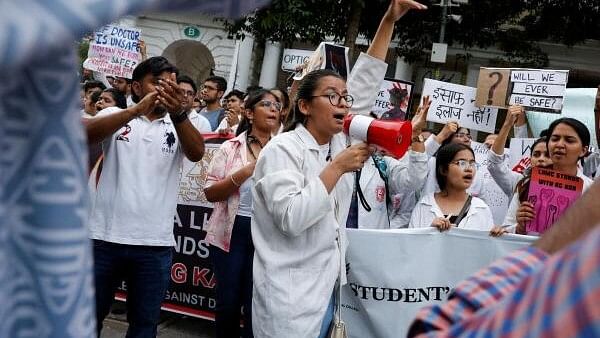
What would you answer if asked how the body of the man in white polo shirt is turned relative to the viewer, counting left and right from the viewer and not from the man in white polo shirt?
facing the viewer

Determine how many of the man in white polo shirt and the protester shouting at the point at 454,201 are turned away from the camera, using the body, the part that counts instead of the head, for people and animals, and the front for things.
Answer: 0

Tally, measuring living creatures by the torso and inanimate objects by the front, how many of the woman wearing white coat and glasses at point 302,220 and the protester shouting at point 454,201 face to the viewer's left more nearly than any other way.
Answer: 0

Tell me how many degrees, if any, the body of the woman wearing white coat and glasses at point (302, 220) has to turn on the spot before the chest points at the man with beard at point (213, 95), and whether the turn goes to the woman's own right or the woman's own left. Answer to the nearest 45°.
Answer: approximately 135° to the woman's own left

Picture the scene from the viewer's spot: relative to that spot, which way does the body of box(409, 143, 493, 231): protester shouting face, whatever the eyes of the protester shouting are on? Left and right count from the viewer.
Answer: facing the viewer and to the right of the viewer

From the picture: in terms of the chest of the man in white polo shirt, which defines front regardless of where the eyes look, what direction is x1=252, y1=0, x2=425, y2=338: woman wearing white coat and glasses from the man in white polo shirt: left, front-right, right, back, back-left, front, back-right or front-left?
front-left

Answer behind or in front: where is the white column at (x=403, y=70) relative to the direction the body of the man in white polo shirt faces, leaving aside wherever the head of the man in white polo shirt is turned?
behind

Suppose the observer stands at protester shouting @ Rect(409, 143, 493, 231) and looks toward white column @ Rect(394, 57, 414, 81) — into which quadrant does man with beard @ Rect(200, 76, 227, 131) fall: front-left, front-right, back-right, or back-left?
front-left

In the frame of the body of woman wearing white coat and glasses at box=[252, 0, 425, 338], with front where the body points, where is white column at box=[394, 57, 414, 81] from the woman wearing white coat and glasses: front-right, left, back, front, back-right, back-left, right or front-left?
back-left

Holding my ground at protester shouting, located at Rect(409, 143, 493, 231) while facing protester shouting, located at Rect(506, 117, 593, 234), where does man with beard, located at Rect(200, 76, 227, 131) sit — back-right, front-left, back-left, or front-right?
back-left

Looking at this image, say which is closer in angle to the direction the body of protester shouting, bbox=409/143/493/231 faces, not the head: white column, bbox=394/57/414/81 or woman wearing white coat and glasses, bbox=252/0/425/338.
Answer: the woman wearing white coat and glasses

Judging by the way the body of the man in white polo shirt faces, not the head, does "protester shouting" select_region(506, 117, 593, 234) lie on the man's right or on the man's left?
on the man's left

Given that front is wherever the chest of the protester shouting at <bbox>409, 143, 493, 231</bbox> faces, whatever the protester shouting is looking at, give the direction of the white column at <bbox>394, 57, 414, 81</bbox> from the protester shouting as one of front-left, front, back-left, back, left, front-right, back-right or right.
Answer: back-left

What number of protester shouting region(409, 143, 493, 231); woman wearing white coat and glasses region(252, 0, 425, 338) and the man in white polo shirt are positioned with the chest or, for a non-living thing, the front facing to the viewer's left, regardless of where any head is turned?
0

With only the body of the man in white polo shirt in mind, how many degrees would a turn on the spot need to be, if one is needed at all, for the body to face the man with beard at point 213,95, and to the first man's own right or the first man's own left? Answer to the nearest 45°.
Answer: approximately 180°

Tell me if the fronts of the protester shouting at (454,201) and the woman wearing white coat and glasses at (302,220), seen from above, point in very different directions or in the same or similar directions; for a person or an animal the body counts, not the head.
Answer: same or similar directions

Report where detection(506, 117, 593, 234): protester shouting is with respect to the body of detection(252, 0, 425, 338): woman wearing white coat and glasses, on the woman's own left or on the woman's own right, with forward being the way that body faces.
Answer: on the woman's own left

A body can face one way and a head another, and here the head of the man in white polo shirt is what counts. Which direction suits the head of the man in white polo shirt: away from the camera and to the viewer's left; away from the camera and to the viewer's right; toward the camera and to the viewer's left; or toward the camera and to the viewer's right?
toward the camera and to the viewer's right
